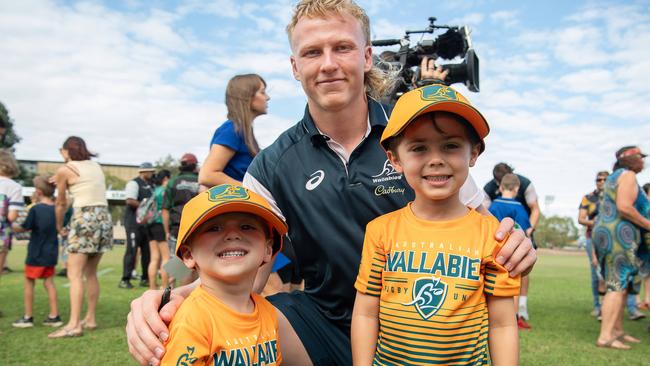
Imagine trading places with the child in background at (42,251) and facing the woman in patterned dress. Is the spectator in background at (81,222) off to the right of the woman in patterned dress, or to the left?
right

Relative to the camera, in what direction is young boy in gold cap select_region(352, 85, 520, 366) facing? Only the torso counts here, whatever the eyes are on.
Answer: toward the camera

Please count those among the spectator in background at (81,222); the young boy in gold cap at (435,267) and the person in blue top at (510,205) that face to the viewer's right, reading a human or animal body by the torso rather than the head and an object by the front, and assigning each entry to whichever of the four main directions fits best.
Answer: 0

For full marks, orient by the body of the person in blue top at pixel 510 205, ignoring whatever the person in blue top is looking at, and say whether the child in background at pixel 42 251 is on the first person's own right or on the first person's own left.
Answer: on the first person's own left

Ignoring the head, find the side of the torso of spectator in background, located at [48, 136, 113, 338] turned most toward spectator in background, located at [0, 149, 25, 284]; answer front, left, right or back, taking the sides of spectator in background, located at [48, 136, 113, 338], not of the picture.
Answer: front

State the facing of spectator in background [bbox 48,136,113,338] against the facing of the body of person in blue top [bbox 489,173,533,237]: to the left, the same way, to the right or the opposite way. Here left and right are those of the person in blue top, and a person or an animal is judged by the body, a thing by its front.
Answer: to the left

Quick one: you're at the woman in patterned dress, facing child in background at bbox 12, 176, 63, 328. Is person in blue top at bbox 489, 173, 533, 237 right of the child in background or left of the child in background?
right

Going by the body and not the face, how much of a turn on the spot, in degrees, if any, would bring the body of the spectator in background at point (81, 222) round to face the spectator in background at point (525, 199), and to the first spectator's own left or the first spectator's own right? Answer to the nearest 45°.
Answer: approximately 135° to the first spectator's own right

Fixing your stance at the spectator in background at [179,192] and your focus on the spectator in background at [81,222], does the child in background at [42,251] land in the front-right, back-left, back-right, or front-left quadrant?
front-right

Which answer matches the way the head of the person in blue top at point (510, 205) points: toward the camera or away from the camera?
away from the camera

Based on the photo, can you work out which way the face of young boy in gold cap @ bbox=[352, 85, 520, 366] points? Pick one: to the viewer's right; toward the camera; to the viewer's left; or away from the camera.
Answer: toward the camera

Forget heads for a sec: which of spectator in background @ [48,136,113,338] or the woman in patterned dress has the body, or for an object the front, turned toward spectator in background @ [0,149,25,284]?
spectator in background @ [48,136,113,338]

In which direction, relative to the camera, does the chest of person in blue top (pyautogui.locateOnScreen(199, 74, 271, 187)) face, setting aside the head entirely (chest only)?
to the viewer's right
